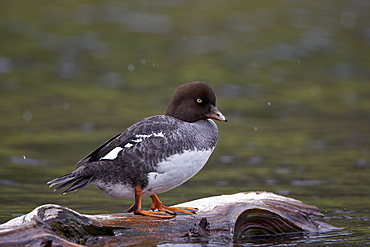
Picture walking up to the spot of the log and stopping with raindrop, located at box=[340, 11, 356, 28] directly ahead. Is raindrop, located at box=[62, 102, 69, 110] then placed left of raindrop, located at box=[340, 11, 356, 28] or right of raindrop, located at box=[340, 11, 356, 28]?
left

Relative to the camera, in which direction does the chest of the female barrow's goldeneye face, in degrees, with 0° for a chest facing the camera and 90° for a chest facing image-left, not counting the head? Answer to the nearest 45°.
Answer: approximately 270°

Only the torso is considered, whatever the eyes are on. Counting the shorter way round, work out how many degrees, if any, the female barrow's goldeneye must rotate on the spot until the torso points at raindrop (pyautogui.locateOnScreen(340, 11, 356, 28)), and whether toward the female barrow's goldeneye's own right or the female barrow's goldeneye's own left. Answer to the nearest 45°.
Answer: approximately 45° to the female barrow's goldeneye's own left
